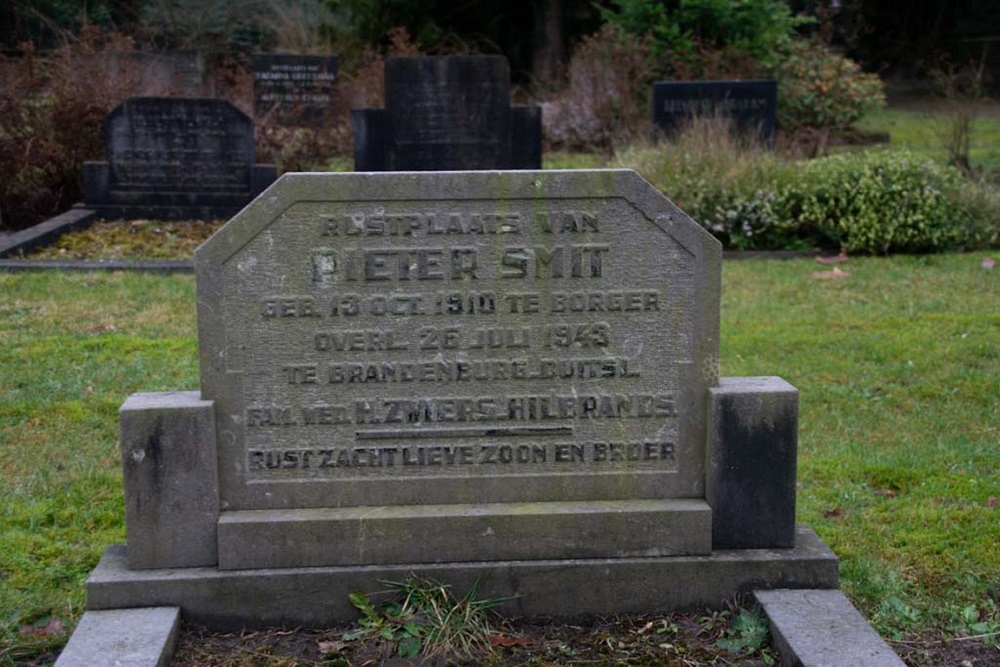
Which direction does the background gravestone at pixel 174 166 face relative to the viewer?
toward the camera

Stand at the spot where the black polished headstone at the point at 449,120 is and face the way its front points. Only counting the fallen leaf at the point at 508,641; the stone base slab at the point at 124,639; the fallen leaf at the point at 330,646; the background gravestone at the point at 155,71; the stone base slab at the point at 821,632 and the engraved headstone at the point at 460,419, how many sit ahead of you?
5

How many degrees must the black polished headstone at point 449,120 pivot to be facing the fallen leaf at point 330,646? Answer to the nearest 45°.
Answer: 0° — it already faces it

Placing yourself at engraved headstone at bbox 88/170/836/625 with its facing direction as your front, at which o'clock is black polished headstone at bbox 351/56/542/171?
The black polished headstone is roughly at 6 o'clock from the engraved headstone.

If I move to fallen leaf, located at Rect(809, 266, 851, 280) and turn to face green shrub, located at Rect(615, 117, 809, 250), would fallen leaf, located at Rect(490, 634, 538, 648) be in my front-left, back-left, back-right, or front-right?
back-left

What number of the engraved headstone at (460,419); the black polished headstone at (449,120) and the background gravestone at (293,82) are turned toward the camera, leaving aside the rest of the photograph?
3

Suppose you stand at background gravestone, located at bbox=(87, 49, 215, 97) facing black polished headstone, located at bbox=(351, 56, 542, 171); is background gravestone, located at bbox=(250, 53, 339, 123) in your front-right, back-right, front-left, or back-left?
front-left

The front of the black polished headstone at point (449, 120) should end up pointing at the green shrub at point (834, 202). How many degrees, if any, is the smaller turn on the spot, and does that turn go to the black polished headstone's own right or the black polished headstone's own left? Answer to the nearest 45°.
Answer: approximately 45° to the black polished headstone's own left

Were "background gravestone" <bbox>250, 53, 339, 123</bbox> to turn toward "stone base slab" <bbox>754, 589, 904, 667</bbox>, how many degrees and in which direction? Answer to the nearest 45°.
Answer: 0° — it already faces it

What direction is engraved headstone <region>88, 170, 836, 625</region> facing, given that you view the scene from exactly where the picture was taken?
facing the viewer

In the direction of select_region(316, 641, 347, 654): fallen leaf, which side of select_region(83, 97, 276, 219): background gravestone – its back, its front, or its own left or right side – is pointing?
front

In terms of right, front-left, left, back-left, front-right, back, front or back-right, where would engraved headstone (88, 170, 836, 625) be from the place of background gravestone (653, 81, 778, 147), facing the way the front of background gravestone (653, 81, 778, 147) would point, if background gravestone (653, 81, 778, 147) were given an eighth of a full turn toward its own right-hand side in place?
front-left

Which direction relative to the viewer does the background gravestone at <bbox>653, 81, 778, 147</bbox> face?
toward the camera

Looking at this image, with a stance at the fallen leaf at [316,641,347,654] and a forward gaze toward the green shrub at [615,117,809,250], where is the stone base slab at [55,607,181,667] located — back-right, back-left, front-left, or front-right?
back-left

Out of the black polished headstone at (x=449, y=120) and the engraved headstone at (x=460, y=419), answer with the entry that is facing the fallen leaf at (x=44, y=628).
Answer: the black polished headstone

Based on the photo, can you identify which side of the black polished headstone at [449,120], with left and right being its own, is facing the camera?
front

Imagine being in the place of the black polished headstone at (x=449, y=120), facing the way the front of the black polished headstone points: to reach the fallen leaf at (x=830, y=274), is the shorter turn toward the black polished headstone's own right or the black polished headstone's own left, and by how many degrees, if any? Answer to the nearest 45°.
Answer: approximately 45° to the black polished headstone's own left

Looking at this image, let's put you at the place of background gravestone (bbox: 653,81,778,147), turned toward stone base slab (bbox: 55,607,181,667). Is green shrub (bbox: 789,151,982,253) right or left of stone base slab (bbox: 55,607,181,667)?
left

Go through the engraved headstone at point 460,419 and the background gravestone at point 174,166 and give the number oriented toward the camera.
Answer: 2
